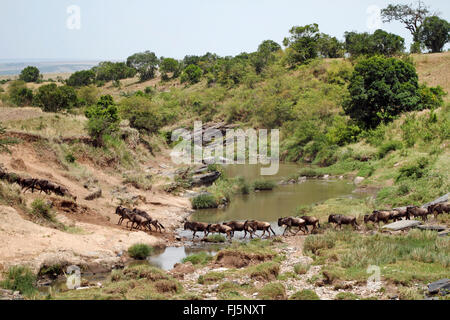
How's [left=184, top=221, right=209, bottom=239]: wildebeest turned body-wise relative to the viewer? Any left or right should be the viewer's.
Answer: facing to the left of the viewer

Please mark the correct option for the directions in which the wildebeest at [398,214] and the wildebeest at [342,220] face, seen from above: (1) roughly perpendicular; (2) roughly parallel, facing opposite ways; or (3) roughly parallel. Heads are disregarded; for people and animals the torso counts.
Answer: roughly parallel

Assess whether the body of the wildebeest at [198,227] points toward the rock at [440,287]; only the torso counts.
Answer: no

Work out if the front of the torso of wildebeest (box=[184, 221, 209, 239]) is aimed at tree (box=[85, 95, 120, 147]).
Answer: no

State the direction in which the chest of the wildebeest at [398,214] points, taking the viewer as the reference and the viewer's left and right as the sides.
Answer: facing to the left of the viewer

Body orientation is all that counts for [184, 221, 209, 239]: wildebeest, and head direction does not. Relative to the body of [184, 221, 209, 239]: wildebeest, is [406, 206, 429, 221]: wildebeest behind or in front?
behind

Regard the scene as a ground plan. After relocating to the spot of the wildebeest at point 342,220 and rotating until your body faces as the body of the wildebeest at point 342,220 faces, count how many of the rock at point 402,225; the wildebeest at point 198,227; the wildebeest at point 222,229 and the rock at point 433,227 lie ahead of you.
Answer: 2

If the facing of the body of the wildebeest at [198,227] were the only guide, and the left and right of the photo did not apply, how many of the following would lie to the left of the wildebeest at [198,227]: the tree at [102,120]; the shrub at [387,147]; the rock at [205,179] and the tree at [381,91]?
0

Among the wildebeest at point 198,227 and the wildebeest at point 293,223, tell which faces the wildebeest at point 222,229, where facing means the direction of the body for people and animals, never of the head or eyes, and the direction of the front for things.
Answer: the wildebeest at point 293,223

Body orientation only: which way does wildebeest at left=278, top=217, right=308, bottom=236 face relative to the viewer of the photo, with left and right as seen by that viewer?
facing to the left of the viewer

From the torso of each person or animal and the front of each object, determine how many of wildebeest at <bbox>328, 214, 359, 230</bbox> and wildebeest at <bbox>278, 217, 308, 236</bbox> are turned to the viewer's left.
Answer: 2

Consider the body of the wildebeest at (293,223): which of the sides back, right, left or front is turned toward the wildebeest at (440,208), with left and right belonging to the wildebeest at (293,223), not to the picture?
back

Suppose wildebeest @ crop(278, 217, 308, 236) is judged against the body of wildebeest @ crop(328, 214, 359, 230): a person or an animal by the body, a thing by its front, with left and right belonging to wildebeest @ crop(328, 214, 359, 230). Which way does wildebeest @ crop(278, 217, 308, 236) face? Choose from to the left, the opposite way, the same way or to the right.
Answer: the same way

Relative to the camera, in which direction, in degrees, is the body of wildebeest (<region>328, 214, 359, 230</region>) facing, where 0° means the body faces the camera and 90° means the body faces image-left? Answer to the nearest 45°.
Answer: approximately 90°

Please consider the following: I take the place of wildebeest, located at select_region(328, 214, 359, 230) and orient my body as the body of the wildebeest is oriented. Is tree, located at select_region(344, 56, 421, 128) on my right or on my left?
on my right

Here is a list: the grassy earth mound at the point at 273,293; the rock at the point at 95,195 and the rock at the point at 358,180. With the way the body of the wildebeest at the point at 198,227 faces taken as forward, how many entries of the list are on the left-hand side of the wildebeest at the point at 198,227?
1

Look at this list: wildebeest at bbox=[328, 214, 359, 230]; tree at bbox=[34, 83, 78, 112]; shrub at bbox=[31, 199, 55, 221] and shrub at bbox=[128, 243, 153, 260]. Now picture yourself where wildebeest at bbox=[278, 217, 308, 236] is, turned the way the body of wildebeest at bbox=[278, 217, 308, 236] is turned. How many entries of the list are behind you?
1
